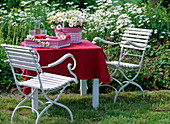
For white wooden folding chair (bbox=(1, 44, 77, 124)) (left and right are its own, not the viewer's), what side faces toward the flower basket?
front

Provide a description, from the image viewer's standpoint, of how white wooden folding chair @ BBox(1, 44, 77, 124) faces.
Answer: facing away from the viewer and to the right of the viewer

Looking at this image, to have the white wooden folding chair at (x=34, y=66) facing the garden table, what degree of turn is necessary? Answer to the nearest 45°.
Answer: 0° — it already faces it

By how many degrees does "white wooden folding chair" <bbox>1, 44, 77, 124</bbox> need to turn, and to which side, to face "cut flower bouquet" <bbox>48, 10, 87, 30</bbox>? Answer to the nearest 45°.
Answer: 0° — it already faces it
